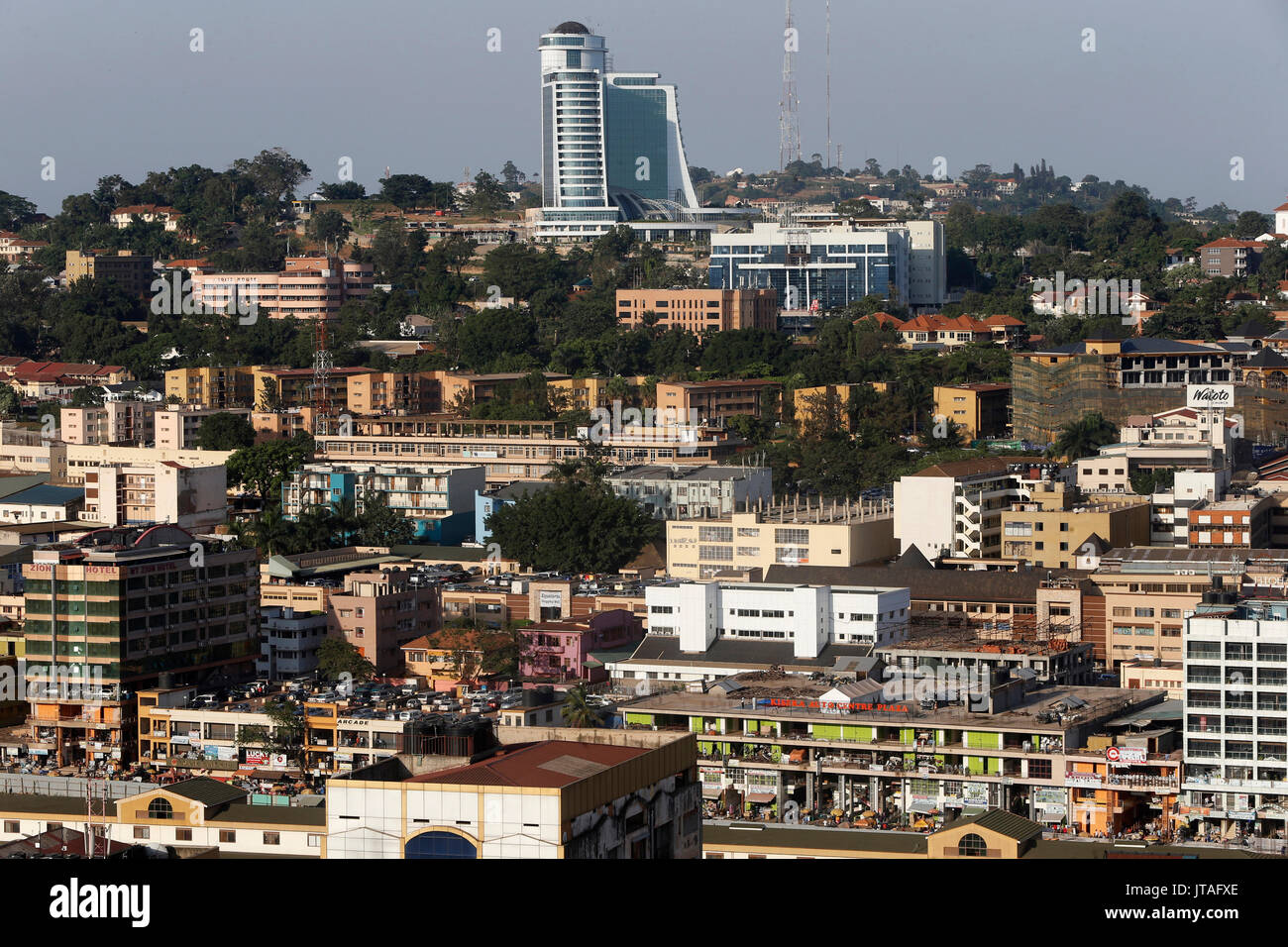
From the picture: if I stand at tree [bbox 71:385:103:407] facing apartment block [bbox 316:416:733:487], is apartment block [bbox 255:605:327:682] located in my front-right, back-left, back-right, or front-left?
front-right

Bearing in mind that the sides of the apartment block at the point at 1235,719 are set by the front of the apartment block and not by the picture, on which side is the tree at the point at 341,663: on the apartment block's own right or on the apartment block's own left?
on the apartment block's own right

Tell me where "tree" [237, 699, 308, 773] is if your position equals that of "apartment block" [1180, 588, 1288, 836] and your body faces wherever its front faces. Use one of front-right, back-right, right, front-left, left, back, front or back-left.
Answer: right

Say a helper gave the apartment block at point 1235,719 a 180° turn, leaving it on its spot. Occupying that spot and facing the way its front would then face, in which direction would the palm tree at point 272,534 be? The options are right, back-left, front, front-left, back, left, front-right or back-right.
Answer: front-left

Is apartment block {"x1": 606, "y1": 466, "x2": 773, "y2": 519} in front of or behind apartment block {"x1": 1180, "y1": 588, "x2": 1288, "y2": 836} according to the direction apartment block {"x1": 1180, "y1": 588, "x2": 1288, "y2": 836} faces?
behind

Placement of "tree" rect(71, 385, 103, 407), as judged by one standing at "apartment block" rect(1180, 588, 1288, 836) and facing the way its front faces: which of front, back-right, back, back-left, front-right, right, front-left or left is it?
back-right

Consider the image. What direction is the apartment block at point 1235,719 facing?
toward the camera

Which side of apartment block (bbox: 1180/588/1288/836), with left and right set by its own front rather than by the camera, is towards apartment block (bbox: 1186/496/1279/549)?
back

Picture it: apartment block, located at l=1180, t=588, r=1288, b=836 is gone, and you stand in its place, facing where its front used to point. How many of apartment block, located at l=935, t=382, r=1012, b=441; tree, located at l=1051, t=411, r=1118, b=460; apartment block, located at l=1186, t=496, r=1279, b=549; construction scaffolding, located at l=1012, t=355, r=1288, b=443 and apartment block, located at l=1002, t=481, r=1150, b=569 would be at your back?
5

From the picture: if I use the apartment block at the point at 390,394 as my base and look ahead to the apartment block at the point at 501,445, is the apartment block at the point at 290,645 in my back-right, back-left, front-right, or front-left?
front-right

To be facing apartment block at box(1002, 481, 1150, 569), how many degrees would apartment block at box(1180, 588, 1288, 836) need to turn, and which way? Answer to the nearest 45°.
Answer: approximately 180°

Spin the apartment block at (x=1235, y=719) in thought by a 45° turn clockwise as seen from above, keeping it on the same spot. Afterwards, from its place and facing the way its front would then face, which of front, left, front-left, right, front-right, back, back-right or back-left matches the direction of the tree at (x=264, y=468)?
right

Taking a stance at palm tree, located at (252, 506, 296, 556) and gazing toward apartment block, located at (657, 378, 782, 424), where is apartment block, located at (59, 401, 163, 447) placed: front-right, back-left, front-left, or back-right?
front-left

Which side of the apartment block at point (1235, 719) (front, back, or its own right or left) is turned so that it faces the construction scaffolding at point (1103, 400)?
back

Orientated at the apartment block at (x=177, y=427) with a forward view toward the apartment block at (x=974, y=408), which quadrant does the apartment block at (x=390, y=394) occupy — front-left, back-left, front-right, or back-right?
front-left

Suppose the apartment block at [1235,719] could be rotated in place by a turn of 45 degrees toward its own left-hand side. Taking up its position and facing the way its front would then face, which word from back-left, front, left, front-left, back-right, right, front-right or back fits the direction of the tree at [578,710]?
back-right

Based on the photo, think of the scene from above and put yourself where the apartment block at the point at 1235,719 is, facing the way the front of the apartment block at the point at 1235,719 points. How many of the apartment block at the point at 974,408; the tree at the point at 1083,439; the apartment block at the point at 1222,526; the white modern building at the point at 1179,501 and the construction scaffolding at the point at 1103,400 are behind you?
5

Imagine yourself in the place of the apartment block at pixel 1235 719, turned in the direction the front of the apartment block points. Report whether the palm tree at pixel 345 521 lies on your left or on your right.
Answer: on your right
